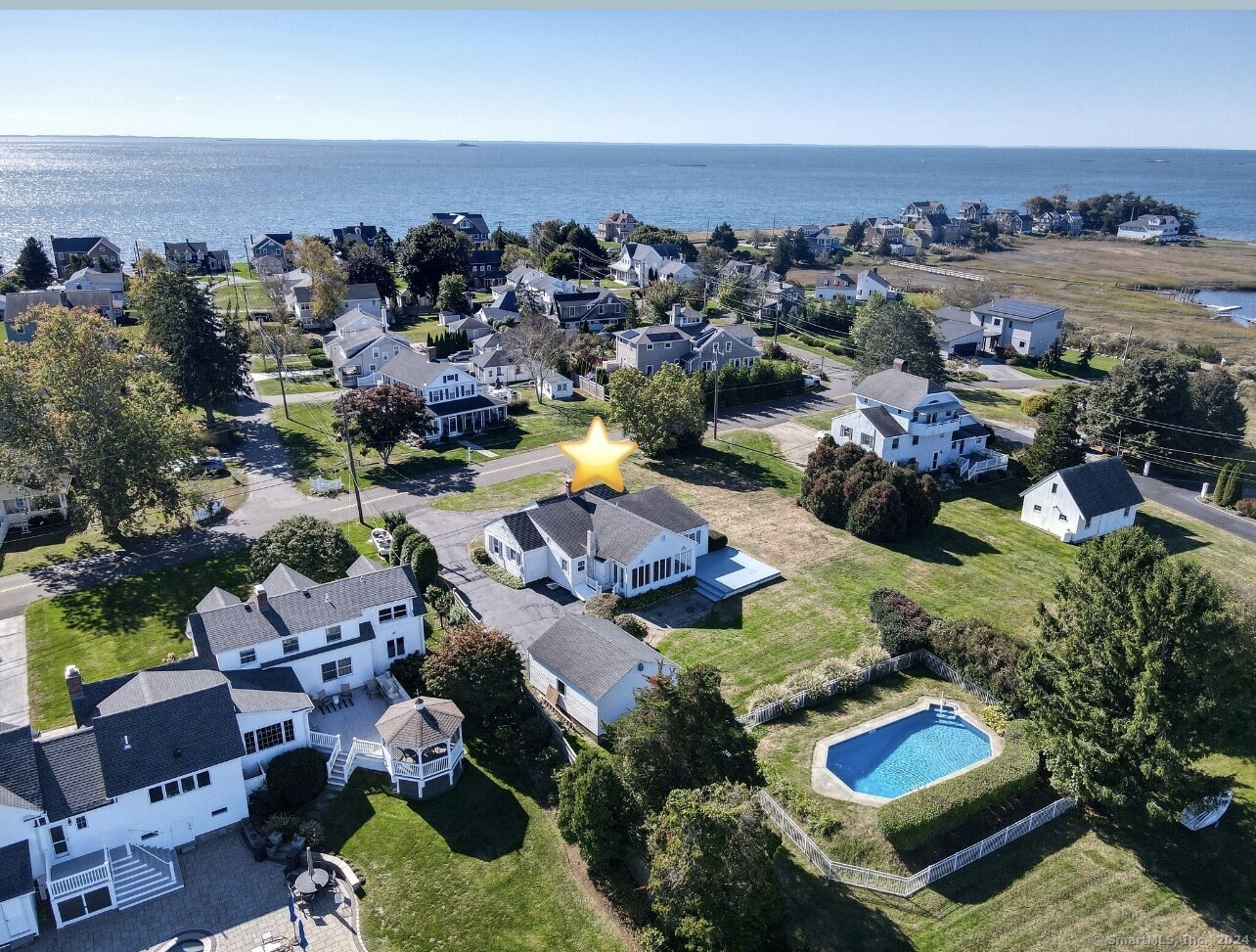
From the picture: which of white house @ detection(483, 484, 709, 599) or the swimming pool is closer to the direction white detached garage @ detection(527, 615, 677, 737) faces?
the white house

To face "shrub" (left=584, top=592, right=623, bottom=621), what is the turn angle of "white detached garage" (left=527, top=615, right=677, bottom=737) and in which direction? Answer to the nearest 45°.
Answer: approximately 45° to its right

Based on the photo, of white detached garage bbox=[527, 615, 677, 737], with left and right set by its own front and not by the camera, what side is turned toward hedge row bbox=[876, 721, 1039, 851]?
back

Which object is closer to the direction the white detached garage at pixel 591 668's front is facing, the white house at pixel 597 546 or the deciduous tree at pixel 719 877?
the white house

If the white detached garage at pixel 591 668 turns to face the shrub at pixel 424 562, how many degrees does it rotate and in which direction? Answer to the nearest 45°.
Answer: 0° — it already faces it

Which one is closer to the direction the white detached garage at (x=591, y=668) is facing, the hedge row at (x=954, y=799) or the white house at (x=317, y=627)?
the white house

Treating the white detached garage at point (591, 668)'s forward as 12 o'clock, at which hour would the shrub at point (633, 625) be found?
The shrub is roughly at 2 o'clock from the white detached garage.

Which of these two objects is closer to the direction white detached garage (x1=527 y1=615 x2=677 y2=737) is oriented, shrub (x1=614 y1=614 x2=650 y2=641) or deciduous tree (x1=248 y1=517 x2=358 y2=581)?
the deciduous tree

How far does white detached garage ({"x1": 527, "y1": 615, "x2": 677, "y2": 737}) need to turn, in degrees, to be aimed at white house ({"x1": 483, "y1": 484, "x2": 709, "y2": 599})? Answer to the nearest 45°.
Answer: approximately 45° to its right

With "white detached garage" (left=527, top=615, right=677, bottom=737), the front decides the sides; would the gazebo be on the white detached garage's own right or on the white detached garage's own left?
on the white detached garage's own left

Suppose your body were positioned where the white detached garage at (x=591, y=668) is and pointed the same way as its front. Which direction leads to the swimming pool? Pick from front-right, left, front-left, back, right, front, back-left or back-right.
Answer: back-right

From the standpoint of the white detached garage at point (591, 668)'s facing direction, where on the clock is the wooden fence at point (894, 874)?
The wooden fence is roughly at 6 o'clock from the white detached garage.

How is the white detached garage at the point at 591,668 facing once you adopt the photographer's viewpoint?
facing away from the viewer and to the left of the viewer

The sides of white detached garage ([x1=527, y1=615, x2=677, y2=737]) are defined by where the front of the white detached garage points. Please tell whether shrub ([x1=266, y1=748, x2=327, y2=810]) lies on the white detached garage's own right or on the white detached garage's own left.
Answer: on the white detached garage's own left

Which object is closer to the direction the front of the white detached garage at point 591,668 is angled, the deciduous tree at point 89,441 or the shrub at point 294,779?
the deciduous tree
